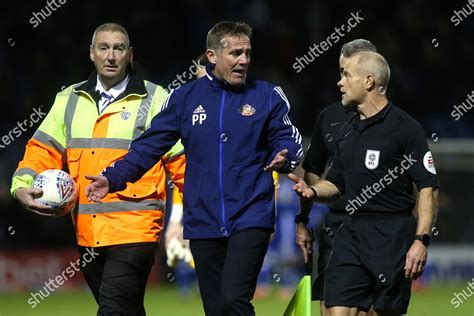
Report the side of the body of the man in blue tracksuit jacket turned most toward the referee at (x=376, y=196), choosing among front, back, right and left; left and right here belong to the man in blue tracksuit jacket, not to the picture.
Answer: left

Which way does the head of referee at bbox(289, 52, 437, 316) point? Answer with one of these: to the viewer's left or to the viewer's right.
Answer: to the viewer's left

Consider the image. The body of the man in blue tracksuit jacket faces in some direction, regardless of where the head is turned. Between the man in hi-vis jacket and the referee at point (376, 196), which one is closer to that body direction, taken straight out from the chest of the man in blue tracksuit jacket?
the referee

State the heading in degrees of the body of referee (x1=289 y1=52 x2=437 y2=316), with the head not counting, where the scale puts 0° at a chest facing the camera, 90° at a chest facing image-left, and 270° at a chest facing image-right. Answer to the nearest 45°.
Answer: approximately 45°

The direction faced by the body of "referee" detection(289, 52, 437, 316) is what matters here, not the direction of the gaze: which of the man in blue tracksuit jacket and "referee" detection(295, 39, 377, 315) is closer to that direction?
the man in blue tracksuit jacket

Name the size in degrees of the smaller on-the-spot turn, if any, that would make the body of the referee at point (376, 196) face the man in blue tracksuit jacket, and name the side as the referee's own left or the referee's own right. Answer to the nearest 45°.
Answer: approximately 45° to the referee's own right

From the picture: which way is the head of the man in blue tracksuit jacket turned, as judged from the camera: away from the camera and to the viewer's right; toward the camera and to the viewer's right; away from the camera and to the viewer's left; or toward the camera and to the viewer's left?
toward the camera and to the viewer's right
